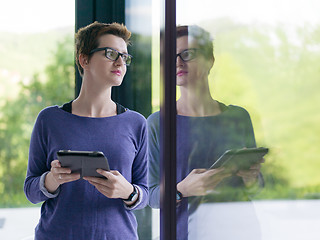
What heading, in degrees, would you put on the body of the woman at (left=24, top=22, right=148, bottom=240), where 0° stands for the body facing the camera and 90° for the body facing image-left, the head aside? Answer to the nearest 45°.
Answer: approximately 0°
